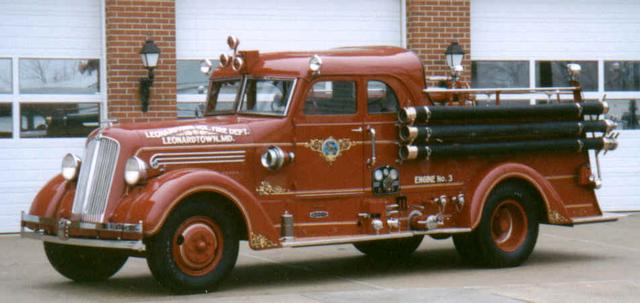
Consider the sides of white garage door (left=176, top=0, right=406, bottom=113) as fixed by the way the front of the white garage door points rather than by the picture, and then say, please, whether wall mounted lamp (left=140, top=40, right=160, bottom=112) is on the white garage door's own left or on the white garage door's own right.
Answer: on the white garage door's own right

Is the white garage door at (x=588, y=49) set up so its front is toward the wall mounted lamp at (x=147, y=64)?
no

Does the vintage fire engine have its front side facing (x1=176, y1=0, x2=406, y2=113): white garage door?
no

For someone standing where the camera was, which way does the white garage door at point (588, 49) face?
facing the viewer

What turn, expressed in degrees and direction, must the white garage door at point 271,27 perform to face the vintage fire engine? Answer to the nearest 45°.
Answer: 0° — it already faces it

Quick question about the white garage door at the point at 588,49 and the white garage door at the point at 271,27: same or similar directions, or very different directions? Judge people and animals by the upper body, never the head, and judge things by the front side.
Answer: same or similar directions

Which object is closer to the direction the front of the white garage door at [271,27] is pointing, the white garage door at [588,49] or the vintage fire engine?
the vintage fire engine

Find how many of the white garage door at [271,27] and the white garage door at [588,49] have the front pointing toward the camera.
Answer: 2

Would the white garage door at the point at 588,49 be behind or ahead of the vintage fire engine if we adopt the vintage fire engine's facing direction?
behind

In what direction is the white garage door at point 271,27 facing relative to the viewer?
toward the camera

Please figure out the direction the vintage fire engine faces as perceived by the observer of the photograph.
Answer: facing the viewer and to the left of the viewer

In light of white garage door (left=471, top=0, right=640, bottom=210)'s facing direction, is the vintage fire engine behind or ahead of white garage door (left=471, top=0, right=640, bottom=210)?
ahead
